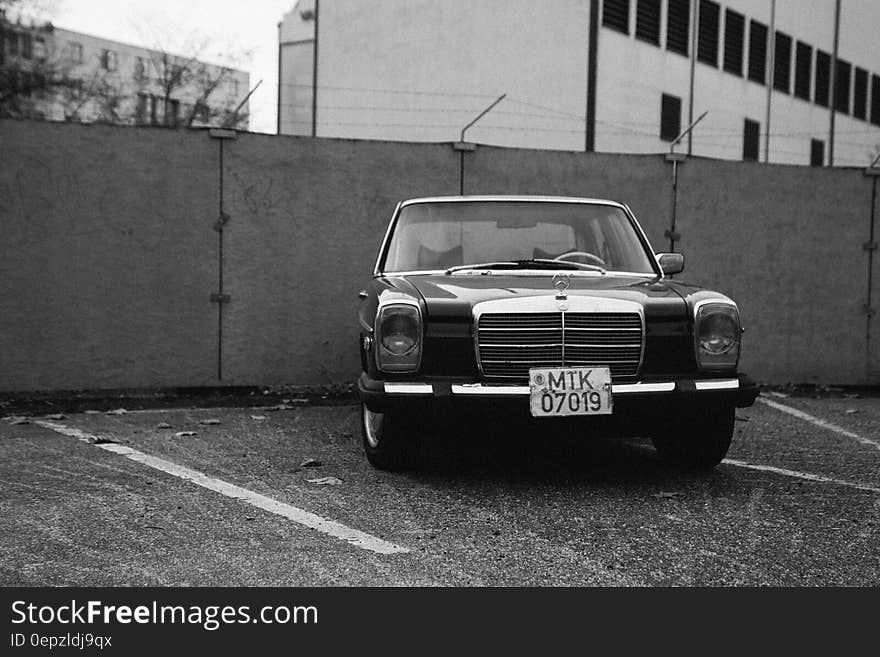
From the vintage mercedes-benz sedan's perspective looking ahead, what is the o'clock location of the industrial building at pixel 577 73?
The industrial building is roughly at 6 o'clock from the vintage mercedes-benz sedan.

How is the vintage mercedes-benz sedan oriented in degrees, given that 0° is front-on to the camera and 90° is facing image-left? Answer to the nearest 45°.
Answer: approximately 0°

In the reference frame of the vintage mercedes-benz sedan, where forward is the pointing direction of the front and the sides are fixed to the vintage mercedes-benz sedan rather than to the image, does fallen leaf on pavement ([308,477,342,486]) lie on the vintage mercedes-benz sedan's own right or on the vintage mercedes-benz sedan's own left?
on the vintage mercedes-benz sedan's own right
